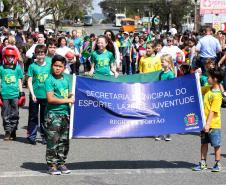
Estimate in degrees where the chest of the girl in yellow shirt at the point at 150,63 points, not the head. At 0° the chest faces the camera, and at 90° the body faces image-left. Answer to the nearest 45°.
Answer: approximately 0°

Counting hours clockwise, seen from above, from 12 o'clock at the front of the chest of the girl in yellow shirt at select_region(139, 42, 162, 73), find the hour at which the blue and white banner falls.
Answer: The blue and white banner is roughly at 12 o'clock from the girl in yellow shirt.

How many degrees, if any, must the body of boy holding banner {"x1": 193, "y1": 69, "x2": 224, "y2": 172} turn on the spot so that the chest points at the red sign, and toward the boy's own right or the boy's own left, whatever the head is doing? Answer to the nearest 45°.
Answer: approximately 90° to the boy's own right

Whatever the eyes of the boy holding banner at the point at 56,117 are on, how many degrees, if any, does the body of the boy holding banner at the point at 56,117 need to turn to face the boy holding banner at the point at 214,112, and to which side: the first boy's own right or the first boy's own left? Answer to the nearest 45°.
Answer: approximately 45° to the first boy's own left

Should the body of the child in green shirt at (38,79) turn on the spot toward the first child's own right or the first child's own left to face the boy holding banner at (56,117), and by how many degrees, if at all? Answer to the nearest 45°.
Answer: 0° — they already face them
